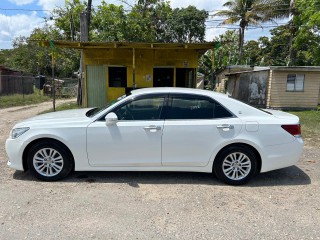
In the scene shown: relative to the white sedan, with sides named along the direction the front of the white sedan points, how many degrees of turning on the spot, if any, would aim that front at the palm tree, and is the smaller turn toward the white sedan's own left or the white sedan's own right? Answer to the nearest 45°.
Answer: approximately 90° to the white sedan's own right

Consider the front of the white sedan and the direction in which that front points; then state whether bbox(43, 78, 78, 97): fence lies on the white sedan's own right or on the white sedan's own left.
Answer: on the white sedan's own right

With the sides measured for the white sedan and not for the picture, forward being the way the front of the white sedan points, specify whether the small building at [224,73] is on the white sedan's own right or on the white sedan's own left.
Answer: on the white sedan's own right

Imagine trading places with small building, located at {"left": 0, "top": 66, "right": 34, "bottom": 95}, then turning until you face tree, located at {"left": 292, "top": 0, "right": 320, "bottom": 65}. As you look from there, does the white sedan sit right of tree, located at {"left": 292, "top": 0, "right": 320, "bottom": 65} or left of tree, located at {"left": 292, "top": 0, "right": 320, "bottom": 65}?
right

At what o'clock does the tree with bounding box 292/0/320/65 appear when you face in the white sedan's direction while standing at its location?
The tree is roughly at 4 o'clock from the white sedan.

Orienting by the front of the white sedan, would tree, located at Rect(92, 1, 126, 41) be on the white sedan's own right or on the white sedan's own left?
on the white sedan's own right

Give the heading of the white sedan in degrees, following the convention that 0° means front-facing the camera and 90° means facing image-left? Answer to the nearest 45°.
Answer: approximately 90°

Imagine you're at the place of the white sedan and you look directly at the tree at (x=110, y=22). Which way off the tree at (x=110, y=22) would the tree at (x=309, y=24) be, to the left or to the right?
right

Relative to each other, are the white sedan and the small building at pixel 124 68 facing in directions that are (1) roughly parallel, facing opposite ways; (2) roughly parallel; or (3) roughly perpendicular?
roughly perpendicular

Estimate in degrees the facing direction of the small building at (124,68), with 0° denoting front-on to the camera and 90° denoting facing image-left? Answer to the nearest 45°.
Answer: approximately 0°

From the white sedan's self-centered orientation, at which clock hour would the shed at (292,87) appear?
The shed is roughly at 4 o'clock from the white sedan.

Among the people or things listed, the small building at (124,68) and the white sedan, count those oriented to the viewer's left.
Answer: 1

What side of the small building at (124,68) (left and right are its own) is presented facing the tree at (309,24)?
left

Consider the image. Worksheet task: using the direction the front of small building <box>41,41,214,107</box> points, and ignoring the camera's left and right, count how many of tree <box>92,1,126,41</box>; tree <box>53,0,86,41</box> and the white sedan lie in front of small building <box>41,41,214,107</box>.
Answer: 1
